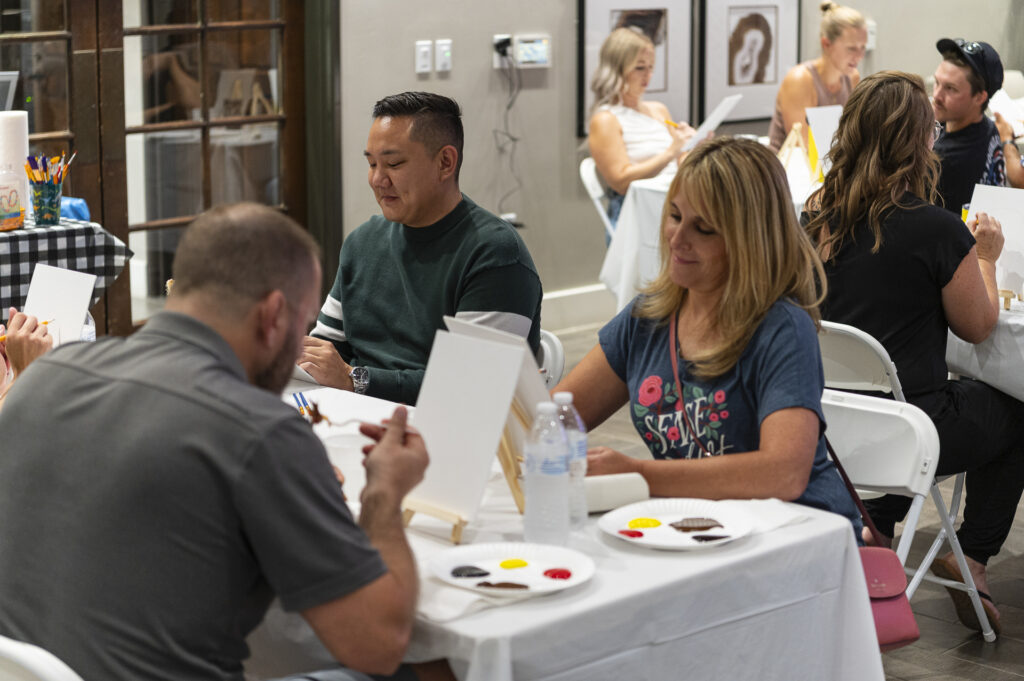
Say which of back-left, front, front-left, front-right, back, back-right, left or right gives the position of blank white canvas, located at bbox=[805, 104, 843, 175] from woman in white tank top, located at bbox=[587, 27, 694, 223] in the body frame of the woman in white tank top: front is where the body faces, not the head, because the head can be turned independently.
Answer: front

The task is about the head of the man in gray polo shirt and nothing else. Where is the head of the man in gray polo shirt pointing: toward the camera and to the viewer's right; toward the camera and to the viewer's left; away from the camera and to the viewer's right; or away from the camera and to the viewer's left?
away from the camera and to the viewer's right

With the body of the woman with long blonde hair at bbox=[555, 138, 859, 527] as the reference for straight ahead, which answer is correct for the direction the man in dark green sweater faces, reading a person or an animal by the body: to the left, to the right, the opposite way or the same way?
the same way

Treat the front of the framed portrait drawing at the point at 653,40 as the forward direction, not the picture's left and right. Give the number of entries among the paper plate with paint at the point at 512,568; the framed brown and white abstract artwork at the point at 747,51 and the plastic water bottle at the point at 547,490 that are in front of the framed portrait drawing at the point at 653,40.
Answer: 2

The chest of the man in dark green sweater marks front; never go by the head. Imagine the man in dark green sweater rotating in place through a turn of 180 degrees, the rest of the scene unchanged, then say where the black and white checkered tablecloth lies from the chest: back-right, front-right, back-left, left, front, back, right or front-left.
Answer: left

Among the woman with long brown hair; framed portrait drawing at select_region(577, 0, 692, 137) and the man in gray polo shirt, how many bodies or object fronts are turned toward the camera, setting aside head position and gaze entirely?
1

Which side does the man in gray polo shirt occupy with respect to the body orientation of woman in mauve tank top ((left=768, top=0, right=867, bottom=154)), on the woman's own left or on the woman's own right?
on the woman's own right

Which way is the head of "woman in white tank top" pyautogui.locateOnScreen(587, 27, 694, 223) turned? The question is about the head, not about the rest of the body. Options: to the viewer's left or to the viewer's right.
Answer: to the viewer's right

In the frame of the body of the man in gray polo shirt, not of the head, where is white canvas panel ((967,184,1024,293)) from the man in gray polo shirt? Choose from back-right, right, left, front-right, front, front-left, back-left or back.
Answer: front

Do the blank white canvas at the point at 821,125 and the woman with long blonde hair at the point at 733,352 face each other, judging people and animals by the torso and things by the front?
no

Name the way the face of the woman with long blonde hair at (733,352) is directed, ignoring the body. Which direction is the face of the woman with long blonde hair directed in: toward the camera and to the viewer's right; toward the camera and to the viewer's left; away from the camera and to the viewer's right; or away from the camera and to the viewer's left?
toward the camera and to the viewer's left

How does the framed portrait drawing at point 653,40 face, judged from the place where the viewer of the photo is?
facing the viewer

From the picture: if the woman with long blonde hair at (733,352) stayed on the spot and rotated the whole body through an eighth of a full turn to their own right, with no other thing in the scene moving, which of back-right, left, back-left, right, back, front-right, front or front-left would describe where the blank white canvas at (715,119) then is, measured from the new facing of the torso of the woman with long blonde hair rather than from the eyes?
right

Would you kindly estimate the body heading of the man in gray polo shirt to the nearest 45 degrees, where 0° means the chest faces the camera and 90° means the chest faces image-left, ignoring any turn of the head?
approximately 225°

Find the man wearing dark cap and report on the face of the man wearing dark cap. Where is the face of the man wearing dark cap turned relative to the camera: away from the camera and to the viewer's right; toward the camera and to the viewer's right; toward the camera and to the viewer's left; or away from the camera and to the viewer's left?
toward the camera and to the viewer's left

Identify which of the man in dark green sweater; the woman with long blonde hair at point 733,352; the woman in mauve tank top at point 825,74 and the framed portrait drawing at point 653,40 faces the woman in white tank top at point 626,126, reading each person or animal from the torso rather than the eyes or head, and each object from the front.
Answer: the framed portrait drawing

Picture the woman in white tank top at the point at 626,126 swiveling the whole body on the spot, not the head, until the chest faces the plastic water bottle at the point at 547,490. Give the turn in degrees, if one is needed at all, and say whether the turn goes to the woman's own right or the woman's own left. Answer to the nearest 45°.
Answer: approximately 45° to the woman's own right
